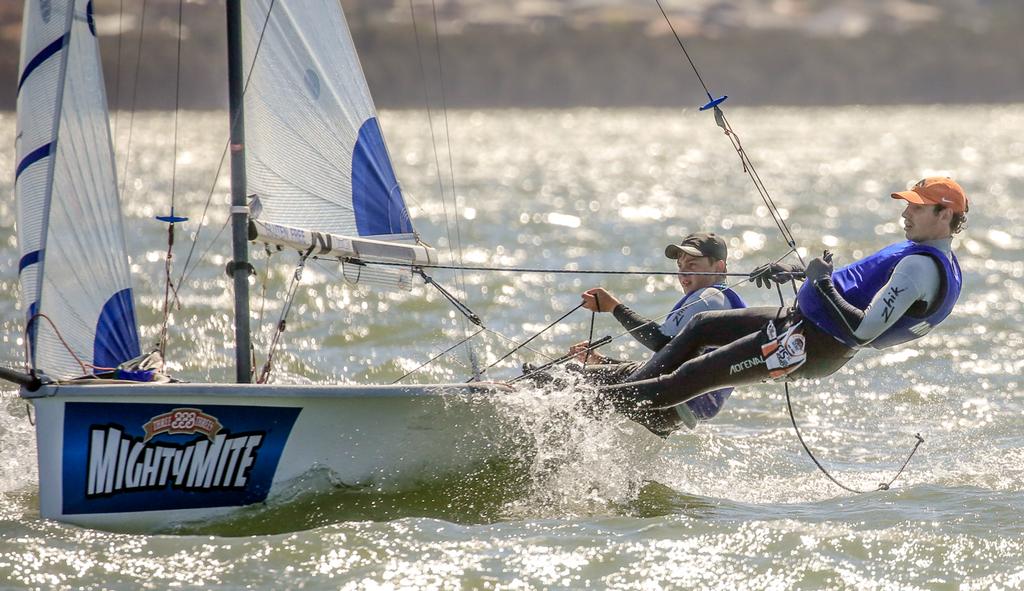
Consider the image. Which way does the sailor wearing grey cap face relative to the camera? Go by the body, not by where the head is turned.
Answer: to the viewer's left
